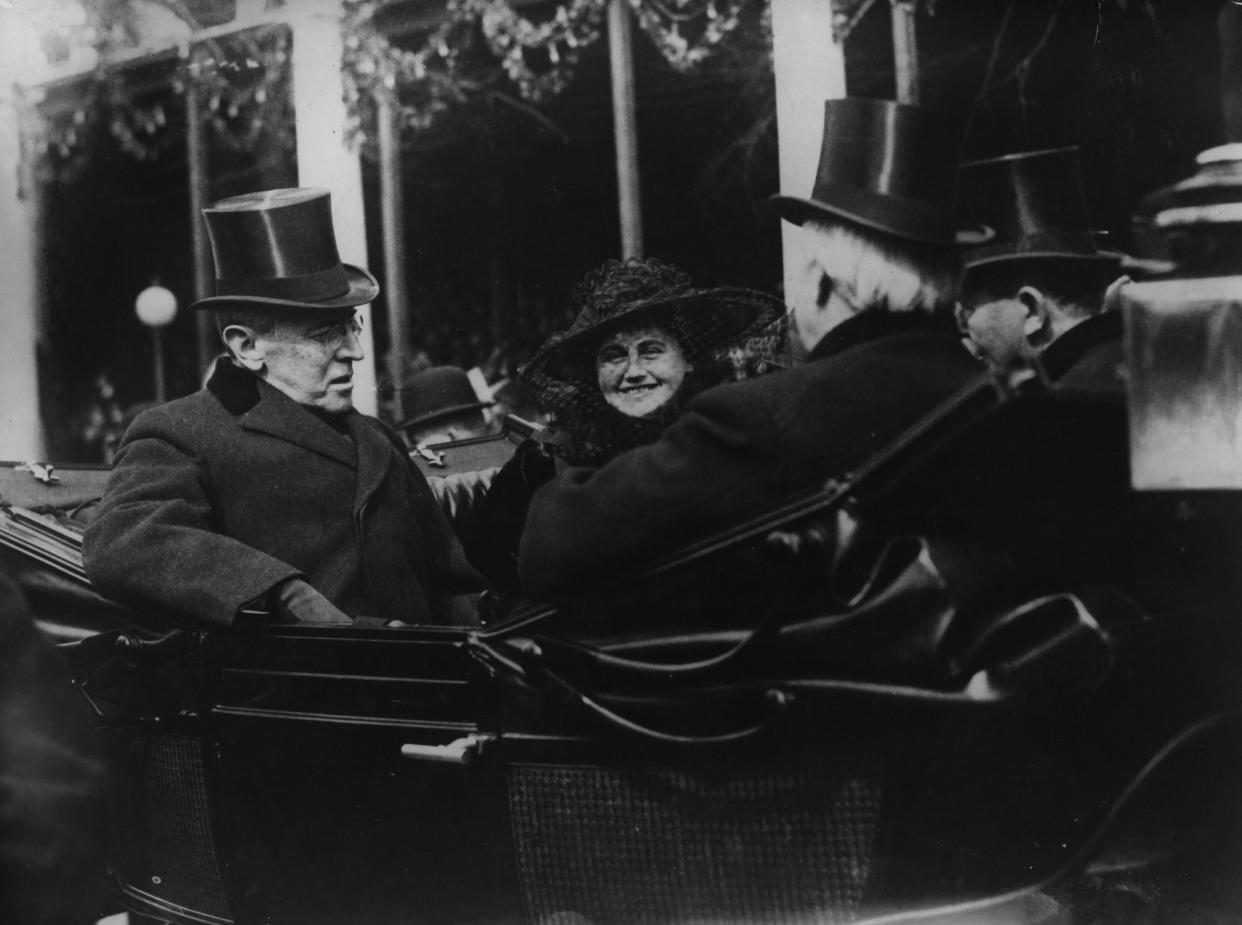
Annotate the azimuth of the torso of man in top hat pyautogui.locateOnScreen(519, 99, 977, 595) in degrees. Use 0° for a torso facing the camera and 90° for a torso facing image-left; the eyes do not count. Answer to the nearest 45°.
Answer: approximately 135°

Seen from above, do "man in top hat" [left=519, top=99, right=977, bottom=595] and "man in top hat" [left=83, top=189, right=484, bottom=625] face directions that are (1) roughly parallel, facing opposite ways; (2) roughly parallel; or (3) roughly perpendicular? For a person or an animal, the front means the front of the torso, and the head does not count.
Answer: roughly parallel, facing opposite ways

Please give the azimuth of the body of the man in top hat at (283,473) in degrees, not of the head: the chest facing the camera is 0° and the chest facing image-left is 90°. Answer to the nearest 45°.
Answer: approximately 315°

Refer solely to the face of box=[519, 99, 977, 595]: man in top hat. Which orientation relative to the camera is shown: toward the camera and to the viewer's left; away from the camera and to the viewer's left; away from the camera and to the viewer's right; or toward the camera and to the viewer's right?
away from the camera and to the viewer's left

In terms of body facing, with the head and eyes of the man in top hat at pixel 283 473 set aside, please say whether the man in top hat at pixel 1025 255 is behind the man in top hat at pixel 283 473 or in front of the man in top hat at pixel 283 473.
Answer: in front

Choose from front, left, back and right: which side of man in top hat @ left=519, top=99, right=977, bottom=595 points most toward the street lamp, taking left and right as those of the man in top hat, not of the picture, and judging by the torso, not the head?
front

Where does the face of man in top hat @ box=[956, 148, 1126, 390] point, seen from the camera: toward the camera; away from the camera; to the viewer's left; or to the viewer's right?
to the viewer's left
